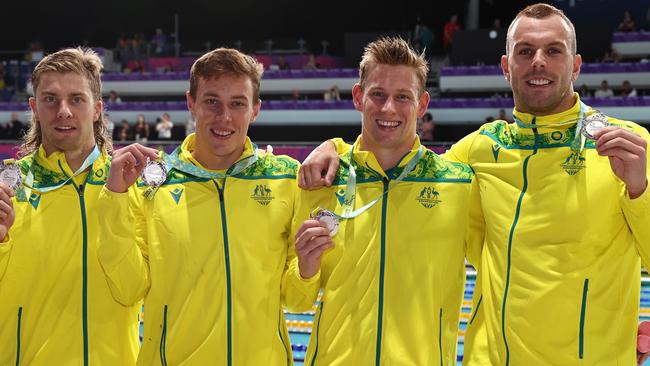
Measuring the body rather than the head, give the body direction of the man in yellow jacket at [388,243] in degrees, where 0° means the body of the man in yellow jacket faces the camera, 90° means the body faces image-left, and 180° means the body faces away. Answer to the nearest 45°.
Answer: approximately 0°

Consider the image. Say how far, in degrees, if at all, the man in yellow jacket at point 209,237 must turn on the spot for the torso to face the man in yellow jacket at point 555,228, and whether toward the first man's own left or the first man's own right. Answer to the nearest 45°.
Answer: approximately 90° to the first man's own left

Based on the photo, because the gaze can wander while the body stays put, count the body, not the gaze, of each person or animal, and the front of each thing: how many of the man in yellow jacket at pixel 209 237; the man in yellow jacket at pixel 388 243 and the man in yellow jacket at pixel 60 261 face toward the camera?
3

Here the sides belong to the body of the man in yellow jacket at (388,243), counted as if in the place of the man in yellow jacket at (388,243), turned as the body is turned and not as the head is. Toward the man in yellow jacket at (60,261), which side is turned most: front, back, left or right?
right
